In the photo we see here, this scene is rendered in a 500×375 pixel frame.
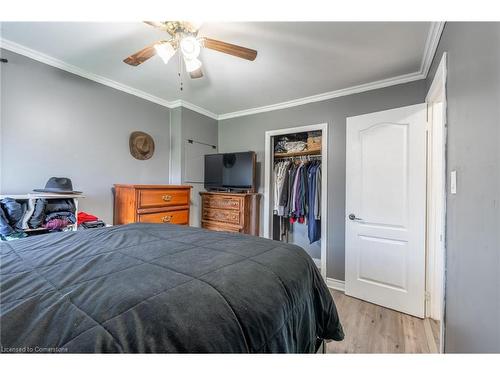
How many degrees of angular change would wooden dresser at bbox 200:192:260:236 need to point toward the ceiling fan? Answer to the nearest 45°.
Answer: approximately 45° to its left

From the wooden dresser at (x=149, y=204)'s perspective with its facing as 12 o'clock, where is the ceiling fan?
The ceiling fan is roughly at 1 o'clock from the wooden dresser.

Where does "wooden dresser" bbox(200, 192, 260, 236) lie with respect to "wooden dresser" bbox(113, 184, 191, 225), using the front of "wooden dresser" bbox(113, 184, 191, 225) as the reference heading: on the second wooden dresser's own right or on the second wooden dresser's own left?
on the second wooden dresser's own left

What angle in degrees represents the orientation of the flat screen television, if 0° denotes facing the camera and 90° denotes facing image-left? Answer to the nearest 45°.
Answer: approximately 45°

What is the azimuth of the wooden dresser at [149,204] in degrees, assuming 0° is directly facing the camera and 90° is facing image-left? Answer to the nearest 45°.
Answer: approximately 315°

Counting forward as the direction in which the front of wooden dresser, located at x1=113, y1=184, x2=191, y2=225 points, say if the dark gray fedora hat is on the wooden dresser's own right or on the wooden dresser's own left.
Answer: on the wooden dresser's own right
